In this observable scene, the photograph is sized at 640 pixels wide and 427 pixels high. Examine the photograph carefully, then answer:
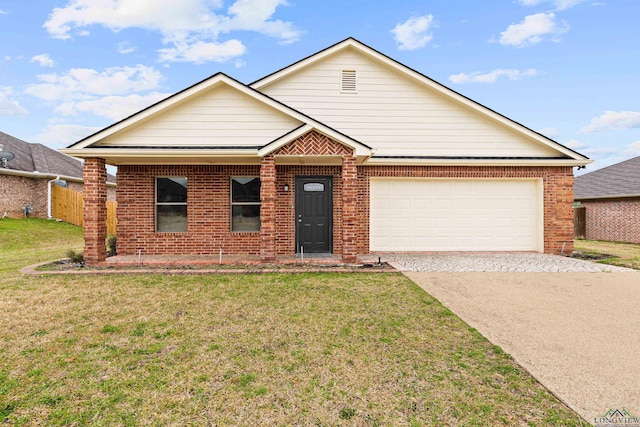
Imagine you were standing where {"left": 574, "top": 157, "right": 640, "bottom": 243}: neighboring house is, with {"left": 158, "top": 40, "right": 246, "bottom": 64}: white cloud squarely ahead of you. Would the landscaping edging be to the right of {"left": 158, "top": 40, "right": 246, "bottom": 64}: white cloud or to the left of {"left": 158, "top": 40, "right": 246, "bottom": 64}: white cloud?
left

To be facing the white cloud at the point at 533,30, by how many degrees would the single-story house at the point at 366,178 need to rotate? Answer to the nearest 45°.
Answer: approximately 135° to its left

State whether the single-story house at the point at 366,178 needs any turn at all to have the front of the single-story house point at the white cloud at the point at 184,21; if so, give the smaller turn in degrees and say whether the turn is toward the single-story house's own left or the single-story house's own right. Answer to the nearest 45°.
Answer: approximately 135° to the single-story house's own right

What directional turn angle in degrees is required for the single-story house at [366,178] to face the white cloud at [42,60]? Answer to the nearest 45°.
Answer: approximately 135° to its right

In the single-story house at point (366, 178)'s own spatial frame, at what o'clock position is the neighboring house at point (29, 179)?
The neighboring house is roughly at 4 o'clock from the single-story house.

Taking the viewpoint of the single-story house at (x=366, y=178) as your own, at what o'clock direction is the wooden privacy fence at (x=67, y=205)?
The wooden privacy fence is roughly at 4 o'clock from the single-story house.

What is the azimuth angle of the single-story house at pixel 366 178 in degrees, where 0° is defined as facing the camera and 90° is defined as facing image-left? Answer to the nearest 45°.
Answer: approximately 0°
